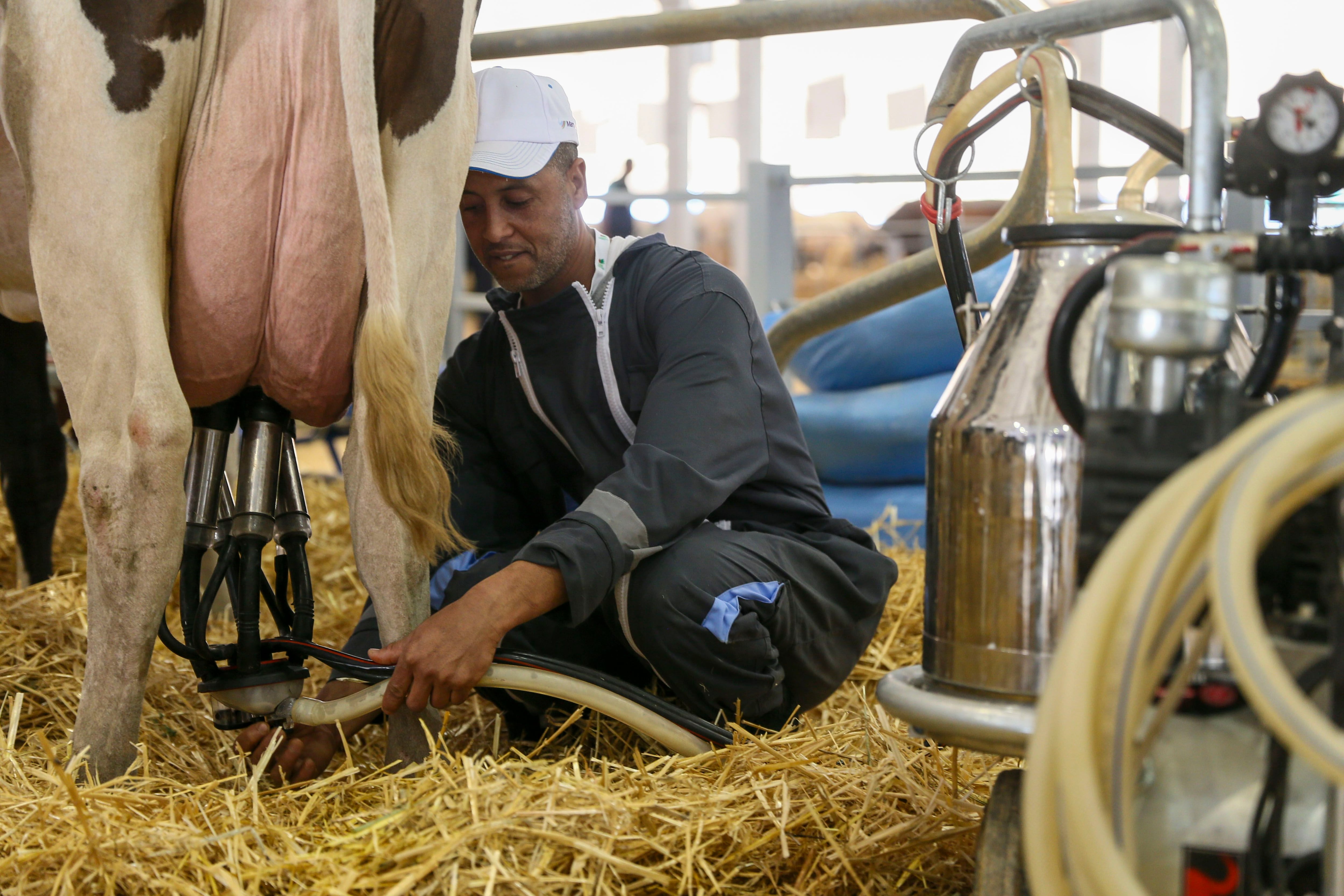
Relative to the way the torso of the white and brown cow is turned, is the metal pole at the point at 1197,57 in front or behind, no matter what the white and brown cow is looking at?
behind

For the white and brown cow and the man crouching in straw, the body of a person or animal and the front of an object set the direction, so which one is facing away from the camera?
the white and brown cow

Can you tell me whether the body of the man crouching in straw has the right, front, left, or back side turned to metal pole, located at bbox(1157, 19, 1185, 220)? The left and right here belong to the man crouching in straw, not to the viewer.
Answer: back

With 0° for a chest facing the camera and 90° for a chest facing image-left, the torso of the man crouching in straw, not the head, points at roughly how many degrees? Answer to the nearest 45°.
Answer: approximately 45°

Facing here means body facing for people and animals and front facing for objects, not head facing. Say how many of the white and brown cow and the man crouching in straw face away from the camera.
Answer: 1

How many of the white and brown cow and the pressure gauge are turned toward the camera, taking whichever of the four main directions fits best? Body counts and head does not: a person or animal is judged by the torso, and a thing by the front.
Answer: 1

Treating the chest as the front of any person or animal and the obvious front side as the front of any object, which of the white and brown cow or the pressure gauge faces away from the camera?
the white and brown cow

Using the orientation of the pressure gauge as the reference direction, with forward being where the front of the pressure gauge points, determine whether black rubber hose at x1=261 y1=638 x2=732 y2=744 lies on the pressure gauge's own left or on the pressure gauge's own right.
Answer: on the pressure gauge's own right

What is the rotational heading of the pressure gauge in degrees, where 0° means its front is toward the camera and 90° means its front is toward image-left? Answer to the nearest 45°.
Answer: approximately 0°

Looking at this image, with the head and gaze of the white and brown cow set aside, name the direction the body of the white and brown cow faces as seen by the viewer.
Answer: away from the camera

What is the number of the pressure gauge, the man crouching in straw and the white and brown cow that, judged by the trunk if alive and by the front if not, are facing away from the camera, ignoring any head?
1

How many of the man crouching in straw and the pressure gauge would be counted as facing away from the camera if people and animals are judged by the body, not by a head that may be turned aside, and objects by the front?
0
